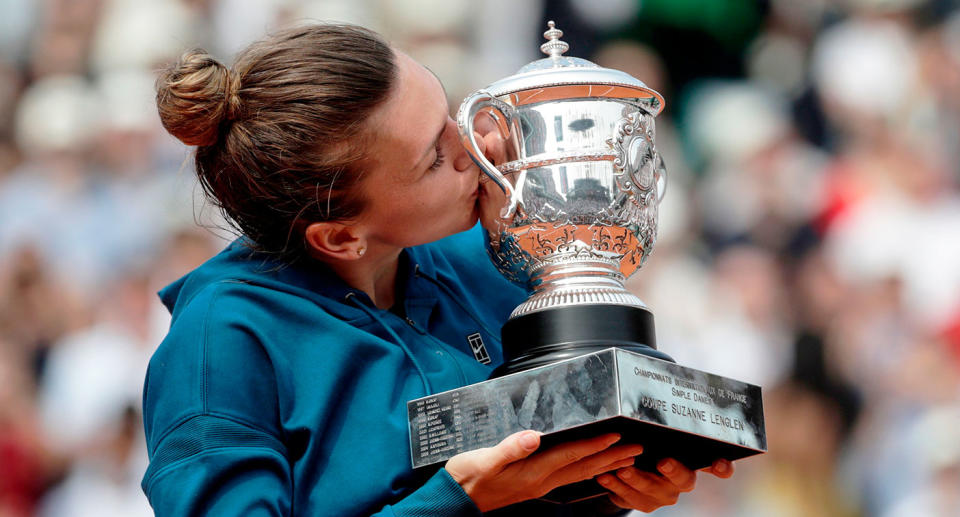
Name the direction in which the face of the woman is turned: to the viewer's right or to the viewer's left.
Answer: to the viewer's right

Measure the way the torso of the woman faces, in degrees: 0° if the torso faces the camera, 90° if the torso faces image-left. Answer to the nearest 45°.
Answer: approximately 315°

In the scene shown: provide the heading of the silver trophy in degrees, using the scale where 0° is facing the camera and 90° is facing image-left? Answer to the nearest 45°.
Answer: approximately 315°
